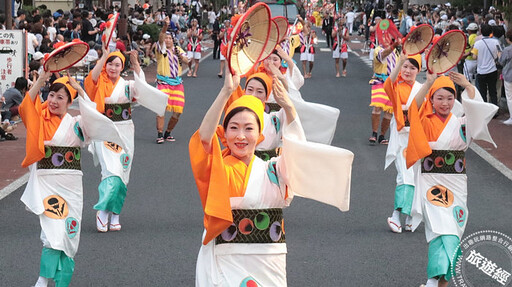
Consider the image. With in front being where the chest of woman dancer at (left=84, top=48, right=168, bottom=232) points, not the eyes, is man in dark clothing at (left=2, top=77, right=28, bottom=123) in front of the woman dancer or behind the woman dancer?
behind

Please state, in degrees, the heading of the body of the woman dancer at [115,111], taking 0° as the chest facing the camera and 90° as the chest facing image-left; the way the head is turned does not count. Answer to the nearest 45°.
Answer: approximately 0°

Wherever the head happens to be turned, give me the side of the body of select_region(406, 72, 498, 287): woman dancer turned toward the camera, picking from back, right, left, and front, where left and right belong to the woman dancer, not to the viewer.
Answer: front

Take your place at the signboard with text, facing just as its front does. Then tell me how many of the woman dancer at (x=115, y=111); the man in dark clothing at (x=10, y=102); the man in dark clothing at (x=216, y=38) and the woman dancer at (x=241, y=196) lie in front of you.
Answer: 3

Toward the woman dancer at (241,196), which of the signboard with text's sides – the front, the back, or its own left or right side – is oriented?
front

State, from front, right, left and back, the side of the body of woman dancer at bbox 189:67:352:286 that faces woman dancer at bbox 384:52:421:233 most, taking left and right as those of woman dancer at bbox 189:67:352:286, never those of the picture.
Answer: back

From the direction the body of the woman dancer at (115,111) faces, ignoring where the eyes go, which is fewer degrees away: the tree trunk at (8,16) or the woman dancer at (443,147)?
the woman dancer

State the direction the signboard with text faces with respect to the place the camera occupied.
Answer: facing the viewer

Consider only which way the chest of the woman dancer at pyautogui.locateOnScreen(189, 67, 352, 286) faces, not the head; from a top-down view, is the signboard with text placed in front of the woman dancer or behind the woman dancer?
behind

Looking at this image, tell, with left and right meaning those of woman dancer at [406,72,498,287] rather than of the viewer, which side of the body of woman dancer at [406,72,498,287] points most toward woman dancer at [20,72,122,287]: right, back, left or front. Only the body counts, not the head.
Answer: right
